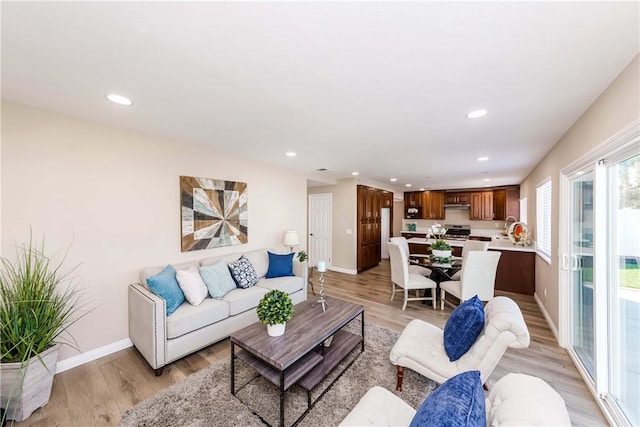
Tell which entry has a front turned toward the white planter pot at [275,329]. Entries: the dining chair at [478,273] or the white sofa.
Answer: the white sofa

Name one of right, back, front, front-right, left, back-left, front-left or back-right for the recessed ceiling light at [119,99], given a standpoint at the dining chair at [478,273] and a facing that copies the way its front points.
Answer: left

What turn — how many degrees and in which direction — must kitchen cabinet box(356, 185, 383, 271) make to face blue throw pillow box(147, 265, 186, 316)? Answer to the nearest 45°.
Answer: approximately 90° to its right

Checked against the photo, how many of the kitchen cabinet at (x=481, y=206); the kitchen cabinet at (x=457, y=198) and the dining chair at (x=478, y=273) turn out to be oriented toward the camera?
2

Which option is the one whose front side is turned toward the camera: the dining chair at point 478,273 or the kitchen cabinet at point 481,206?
the kitchen cabinet

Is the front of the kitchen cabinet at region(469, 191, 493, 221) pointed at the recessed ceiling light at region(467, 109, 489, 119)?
yes

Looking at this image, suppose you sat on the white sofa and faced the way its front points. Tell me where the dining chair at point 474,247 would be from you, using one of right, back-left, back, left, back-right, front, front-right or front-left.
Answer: front-left

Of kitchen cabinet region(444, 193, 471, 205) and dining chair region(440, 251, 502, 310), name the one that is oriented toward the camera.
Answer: the kitchen cabinet

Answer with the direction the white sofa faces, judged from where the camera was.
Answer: facing the viewer and to the right of the viewer

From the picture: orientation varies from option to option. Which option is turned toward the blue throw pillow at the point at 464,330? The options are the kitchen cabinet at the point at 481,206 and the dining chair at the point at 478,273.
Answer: the kitchen cabinet

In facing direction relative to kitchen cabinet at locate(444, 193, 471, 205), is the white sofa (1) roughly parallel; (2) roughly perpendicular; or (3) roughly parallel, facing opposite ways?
roughly perpendicular

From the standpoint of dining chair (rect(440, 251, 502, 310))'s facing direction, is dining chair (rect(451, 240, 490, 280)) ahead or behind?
ahead

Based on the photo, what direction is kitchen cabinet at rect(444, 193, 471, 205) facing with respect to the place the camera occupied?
facing the viewer

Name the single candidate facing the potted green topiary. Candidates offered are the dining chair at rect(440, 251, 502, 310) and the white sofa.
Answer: the white sofa

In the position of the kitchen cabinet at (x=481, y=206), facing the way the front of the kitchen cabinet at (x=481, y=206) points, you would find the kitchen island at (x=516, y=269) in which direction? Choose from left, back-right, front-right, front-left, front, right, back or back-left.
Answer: front

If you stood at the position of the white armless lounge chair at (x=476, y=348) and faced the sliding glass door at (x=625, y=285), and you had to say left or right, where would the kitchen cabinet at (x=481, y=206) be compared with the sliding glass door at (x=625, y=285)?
left

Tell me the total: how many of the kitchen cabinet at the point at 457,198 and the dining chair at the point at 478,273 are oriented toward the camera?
1

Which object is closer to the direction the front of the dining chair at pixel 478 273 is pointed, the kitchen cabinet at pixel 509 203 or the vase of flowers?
the vase of flowers

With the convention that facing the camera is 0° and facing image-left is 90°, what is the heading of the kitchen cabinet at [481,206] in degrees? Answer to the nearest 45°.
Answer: approximately 0°
